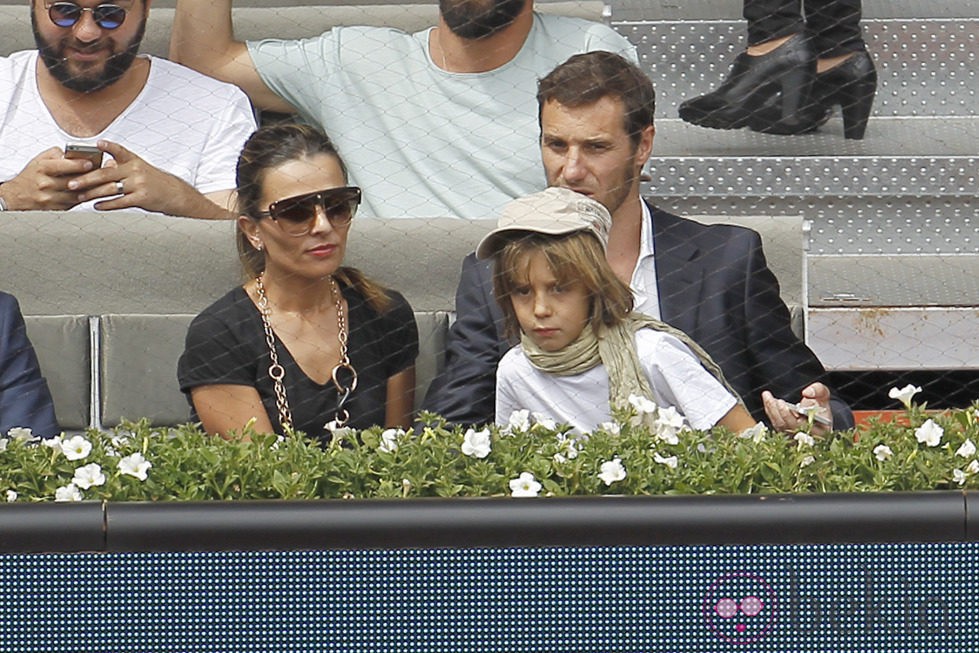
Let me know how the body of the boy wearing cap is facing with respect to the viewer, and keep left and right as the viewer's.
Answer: facing the viewer and to the left of the viewer

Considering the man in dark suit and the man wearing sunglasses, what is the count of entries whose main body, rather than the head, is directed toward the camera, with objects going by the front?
2

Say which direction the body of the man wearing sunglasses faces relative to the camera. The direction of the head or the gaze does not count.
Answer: toward the camera

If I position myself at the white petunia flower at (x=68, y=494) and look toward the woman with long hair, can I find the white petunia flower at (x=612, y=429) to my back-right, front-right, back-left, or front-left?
front-right

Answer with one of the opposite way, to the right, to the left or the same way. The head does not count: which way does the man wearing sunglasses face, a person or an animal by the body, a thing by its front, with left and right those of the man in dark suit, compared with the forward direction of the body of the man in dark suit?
the same way

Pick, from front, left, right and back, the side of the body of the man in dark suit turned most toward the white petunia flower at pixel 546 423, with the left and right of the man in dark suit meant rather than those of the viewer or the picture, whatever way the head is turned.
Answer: front

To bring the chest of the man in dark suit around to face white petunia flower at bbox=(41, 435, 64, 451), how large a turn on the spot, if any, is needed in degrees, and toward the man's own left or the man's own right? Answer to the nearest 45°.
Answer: approximately 45° to the man's own right

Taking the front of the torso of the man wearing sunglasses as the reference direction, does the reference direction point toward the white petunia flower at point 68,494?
yes

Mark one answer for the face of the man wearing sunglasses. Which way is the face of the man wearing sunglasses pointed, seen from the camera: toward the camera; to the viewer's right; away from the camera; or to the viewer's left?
toward the camera

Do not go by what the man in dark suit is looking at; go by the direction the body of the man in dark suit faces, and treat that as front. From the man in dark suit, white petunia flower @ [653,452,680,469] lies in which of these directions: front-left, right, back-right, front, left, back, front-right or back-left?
front

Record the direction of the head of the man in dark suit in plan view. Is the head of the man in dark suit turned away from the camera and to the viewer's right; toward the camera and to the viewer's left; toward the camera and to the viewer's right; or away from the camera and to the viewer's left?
toward the camera and to the viewer's left

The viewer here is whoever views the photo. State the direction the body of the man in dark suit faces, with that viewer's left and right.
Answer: facing the viewer

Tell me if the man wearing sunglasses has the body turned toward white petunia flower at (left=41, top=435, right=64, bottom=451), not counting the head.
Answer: yes

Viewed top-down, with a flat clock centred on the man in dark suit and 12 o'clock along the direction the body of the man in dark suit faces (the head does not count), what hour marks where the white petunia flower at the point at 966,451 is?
The white petunia flower is roughly at 11 o'clock from the man in dark suit.
